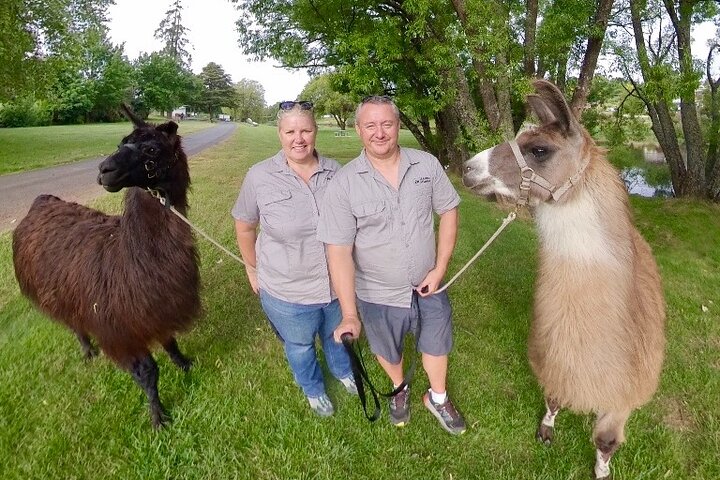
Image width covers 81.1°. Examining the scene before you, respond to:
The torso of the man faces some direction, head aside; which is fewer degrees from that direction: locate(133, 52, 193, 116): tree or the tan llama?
the tan llama

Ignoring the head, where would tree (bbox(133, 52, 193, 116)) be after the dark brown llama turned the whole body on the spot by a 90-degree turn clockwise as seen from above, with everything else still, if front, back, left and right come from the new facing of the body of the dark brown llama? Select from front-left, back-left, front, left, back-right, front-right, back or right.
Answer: back-right

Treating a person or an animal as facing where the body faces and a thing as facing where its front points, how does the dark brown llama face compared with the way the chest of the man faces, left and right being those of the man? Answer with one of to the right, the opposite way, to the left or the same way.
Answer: to the left

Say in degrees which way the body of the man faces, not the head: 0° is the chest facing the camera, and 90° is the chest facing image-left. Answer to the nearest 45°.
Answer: approximately 0°

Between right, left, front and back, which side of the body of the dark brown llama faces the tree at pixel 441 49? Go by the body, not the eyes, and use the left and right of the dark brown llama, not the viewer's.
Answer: left

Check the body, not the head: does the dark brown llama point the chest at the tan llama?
yes

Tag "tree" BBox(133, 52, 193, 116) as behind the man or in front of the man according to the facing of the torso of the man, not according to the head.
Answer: behind

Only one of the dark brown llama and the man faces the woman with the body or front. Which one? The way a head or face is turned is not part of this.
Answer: the dark brown llama

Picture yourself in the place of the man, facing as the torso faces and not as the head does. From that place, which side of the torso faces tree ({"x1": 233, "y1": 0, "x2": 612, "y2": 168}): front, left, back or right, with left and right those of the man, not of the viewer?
back
